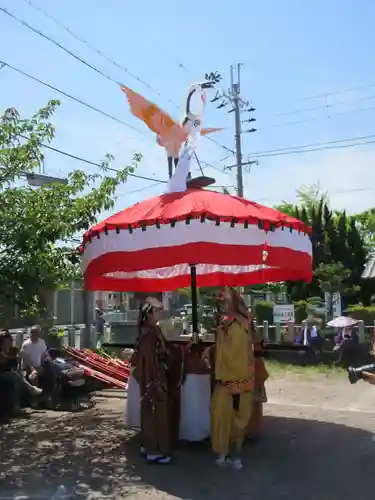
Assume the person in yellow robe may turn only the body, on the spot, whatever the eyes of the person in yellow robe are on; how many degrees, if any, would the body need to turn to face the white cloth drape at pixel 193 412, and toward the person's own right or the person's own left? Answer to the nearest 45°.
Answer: approximately 90° to the person's own right

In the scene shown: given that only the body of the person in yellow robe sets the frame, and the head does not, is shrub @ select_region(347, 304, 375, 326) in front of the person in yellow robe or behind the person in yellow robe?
behind

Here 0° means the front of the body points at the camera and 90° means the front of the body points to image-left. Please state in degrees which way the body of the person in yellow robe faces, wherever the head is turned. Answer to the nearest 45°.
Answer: approximately 45°

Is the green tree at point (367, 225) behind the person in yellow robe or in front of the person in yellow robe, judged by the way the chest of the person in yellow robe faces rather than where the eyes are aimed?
behind

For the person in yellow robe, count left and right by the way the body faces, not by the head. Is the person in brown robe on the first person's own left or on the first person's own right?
on the first person's own right

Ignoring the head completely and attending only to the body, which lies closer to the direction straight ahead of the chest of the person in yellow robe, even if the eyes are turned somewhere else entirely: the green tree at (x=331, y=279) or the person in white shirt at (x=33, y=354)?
the person in white shirt
